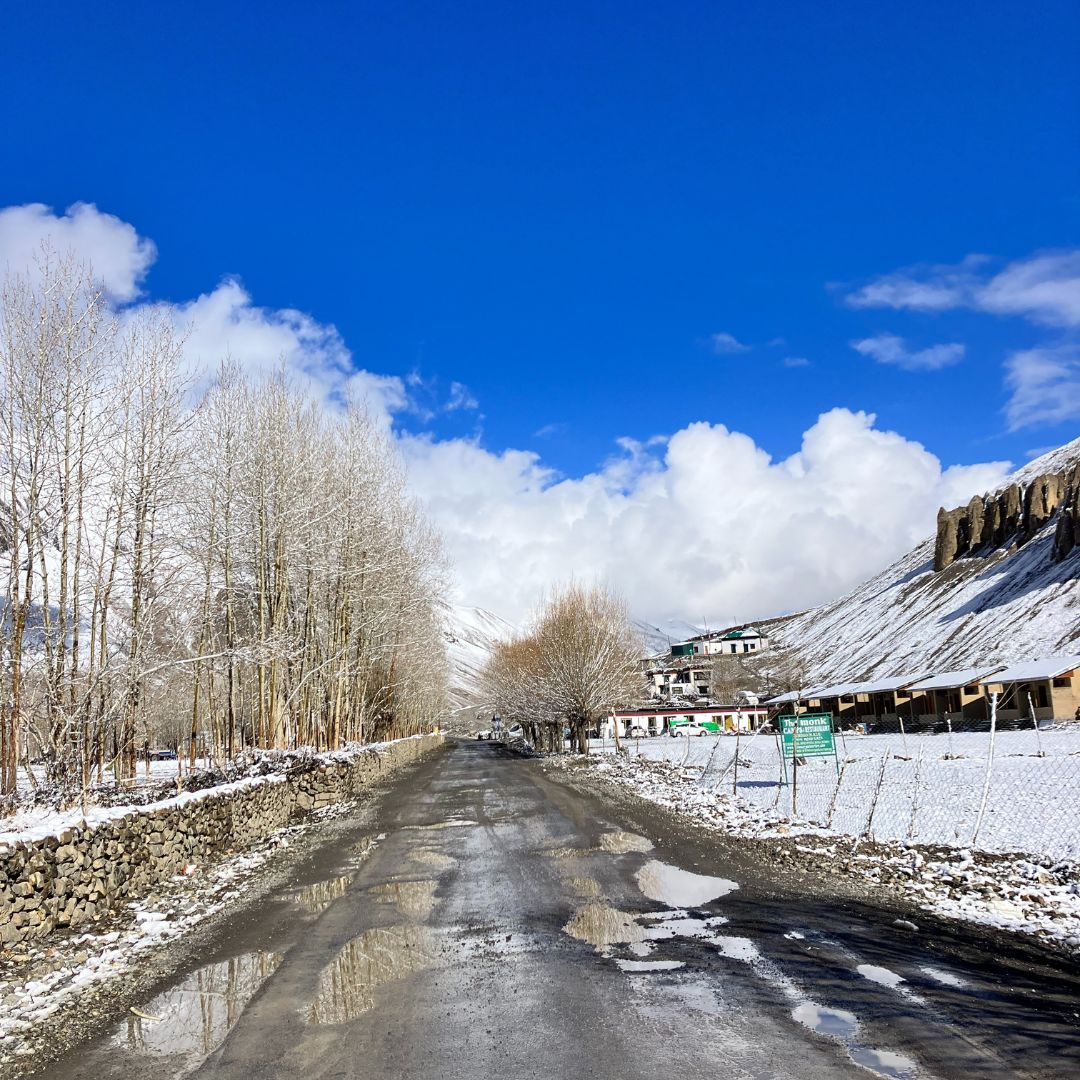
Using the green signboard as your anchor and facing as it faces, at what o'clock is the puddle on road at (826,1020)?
The puddle on road is roughly at 12 o'clock from the green signboard.

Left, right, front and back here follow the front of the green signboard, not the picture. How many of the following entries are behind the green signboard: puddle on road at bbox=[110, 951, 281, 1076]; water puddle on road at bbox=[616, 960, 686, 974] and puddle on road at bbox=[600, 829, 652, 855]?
0

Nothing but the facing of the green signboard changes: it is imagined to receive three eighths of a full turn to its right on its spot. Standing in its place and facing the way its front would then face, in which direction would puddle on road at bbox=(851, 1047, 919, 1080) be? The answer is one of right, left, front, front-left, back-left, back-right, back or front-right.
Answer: back-left

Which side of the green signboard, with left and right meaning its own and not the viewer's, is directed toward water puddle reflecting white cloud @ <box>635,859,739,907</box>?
front

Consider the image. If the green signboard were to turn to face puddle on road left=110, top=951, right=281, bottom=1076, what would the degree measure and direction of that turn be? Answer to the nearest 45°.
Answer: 0° — it already faces it

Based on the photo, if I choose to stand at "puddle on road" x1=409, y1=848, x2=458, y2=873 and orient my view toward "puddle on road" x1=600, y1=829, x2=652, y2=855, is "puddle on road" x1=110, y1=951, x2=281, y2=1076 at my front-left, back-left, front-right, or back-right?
back-right

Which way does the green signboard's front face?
toward the camera

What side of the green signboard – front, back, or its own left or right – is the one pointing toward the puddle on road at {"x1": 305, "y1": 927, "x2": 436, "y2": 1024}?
front

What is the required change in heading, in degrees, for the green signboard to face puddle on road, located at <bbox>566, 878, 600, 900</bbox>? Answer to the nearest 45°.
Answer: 0° — it already faces it

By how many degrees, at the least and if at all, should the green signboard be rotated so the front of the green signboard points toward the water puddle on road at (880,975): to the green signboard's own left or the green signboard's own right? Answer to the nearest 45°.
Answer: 0° — it already faces it

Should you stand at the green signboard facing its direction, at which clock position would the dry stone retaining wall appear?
The dry stone retaining wall is roughly at 1 o'clock from the green signboard.

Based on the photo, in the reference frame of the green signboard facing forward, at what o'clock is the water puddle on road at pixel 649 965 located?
The water puddle on road is roughly at 12 o'clock from the green signboard.

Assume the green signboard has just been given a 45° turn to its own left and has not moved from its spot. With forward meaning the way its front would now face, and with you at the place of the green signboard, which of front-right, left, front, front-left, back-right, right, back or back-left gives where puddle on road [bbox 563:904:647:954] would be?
front-right
